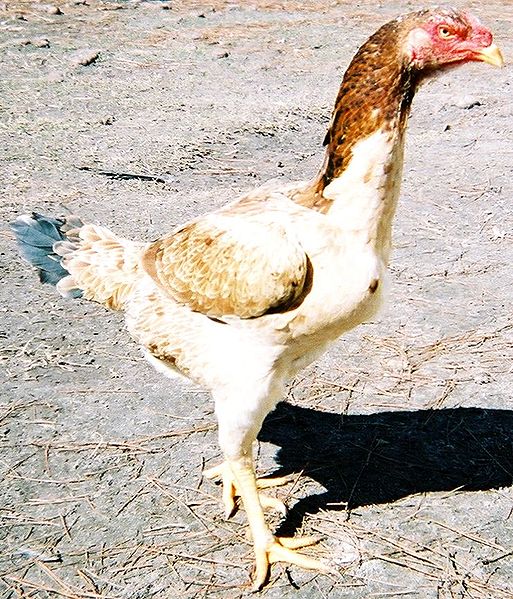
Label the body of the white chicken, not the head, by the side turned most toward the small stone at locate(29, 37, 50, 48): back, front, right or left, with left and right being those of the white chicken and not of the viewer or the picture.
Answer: left

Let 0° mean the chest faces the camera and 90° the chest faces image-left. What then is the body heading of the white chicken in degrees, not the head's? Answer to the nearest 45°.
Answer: approximately 270°

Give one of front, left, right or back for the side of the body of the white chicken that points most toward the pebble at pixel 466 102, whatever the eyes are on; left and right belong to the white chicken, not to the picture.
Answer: left

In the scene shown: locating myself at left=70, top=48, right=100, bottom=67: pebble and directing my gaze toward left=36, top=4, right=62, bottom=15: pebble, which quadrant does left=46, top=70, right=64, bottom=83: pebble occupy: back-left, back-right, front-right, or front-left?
back-left

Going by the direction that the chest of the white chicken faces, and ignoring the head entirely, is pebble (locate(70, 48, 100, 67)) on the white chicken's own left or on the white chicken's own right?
on the white chicken's own left

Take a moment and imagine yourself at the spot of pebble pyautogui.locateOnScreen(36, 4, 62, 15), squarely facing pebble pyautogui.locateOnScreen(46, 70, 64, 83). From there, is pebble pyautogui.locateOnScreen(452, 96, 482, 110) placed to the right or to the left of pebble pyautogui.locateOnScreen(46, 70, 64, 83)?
left

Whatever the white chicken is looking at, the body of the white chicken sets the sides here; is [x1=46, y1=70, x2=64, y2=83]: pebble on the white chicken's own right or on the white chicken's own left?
on the white chicken's own left
